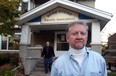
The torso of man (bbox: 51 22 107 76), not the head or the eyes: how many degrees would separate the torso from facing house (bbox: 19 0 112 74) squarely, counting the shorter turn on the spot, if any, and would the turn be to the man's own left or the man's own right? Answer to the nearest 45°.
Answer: approximately 180°

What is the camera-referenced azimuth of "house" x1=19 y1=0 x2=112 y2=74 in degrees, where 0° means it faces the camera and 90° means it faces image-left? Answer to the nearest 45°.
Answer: approximately 0°

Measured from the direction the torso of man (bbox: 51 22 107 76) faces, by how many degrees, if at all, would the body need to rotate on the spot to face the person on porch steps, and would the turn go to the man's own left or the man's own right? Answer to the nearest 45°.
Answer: approximately 180°

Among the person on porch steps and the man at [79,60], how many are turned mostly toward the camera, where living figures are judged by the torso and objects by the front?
2

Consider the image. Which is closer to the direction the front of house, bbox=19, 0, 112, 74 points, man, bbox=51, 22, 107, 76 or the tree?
the man

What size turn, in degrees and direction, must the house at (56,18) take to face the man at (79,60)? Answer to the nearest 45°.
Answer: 0° — it already faces them
